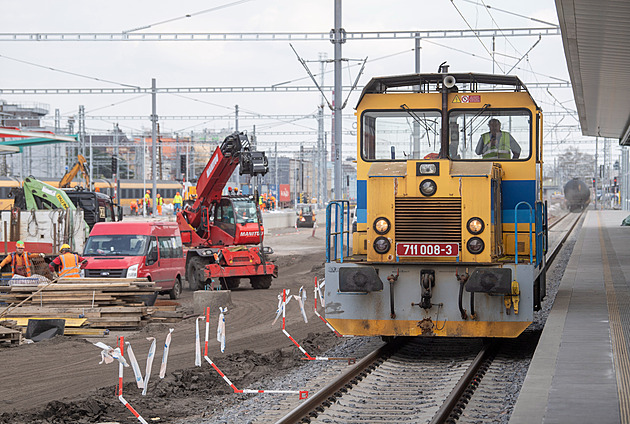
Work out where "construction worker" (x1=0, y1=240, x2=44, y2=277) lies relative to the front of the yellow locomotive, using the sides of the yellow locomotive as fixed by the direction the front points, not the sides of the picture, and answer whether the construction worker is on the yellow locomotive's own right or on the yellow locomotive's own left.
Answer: on the yellow locomotive's own right

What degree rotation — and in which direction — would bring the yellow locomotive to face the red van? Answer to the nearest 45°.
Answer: approximately 135° to its right

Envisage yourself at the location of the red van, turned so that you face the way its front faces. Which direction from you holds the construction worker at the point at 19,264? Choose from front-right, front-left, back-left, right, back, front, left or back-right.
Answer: front-right

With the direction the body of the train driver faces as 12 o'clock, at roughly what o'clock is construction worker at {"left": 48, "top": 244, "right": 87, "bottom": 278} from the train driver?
The construction worker is roughly at 4 o'clock from the train driver.

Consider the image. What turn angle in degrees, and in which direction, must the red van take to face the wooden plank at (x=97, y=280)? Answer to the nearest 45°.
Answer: approximately 45° to its left

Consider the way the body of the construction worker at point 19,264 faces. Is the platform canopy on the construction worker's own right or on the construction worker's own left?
on the construction worker's own left

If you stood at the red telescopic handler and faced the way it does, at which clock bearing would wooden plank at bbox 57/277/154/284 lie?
The wooden plank is roughly at 2 o'clock from the red telescopic handler.

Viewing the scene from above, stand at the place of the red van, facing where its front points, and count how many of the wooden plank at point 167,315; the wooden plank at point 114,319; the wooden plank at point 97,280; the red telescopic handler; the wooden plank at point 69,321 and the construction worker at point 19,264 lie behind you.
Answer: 1

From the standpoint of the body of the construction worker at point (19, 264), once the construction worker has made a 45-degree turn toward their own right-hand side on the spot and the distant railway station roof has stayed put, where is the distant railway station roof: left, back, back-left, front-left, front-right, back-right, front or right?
back-right

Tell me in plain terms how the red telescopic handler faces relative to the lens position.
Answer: facing the viewer and to the right of the viewer

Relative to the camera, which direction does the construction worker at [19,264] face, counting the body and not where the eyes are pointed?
toward the camera

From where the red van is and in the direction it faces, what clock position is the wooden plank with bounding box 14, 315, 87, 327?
The wooden plank is roughly at 11 o'clock from the red van.

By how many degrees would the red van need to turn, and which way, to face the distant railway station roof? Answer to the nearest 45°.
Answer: approximately 135° to its right

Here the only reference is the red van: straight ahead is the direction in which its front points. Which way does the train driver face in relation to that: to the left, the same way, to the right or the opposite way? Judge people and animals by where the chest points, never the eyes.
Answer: the same way

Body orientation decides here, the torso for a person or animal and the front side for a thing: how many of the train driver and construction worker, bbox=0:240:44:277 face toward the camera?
2

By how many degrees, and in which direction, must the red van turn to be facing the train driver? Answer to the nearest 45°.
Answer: approximately 90° to its left
